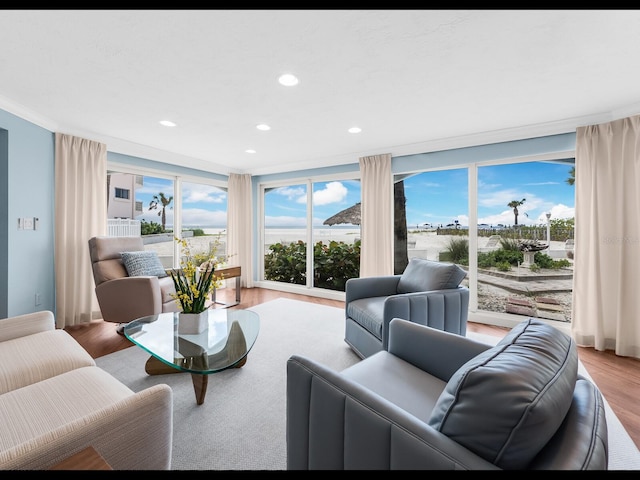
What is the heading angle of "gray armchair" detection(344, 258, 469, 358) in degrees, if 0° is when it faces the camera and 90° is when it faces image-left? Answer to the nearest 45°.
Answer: approximately 45°

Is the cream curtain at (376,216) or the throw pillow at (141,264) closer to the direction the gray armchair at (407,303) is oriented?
the throw pillow

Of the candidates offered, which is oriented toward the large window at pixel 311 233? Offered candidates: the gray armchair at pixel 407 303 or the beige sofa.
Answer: the beige sofa

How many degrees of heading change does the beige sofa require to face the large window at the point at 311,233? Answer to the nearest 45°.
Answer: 0° — it already faces it

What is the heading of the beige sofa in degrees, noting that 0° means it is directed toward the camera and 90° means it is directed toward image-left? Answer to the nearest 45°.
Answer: approximately 225°

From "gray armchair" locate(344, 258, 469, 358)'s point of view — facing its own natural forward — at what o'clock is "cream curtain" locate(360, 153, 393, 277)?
The cream curtain is roughly at 4 o'clock from the gray armchair.

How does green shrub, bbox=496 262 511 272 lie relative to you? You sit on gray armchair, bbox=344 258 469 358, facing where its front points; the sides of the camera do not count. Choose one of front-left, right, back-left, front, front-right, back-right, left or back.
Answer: back

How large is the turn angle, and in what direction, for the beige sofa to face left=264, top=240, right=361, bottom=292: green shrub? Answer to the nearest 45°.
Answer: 0° — it already faces it

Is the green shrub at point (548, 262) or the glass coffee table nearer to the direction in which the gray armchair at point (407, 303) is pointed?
the glass coffee table

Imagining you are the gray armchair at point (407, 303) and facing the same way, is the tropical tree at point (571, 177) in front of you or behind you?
behind

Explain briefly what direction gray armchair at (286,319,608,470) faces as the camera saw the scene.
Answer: facing away from the viewer and to the left of the viewer

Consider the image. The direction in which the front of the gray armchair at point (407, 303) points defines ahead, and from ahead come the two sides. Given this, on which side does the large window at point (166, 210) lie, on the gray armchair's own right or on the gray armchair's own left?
on the gray armchair's own right

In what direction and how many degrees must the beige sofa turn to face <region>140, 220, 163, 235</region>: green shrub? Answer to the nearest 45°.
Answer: approximately 45° to its left

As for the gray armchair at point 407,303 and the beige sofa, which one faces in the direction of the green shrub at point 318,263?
the beige sofa

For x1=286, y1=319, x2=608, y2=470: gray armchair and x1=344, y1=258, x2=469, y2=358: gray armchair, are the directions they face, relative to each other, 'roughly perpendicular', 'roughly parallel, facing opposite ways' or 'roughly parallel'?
roughly perpendicular
